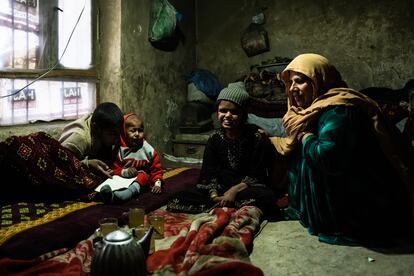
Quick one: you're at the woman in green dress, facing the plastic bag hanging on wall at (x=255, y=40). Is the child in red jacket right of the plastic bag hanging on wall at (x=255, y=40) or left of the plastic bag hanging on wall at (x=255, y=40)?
left

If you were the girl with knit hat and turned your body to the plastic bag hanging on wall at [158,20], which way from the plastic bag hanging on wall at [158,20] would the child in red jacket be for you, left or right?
left

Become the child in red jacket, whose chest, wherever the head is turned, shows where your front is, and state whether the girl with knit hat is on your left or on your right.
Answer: on your left

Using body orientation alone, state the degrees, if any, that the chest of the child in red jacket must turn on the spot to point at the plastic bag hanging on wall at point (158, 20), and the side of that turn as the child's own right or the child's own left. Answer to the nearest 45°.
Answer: approximately 180°

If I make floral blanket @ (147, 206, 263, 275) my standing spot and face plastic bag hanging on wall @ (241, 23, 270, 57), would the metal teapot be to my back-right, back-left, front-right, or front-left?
back-left

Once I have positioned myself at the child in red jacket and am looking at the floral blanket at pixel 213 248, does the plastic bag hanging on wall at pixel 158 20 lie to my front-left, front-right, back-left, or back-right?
back-left

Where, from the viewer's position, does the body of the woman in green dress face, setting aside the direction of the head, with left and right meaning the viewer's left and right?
facing to the left of the viewer

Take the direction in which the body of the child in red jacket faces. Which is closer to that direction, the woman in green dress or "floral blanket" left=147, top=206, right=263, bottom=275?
the floral blanket
